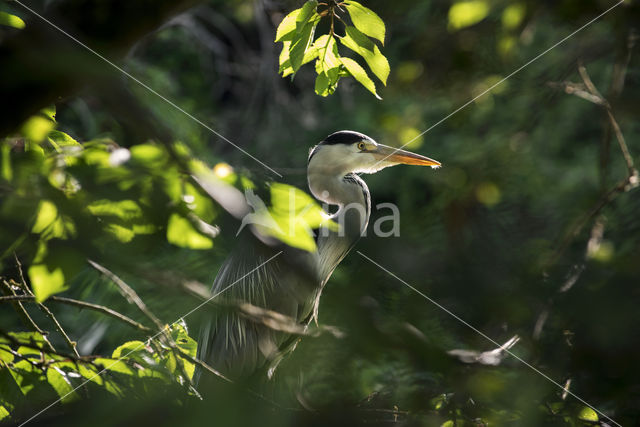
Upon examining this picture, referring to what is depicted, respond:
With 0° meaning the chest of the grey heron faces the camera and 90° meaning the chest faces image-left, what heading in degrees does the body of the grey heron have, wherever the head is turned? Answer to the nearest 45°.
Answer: approximately 270°
